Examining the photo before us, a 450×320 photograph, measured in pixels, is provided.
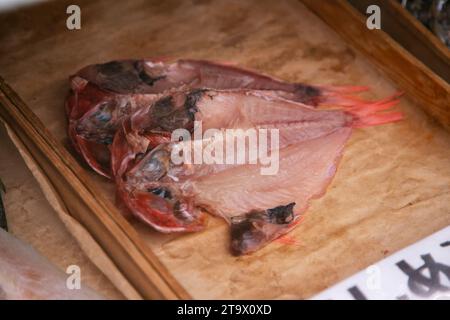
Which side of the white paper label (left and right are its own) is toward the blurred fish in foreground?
right

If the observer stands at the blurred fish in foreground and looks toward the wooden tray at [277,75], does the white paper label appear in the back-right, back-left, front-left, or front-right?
front-right

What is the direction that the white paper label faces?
toward the camera

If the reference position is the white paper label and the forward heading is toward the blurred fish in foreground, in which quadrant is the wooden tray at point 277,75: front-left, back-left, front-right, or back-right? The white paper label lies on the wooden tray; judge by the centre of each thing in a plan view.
front-right
